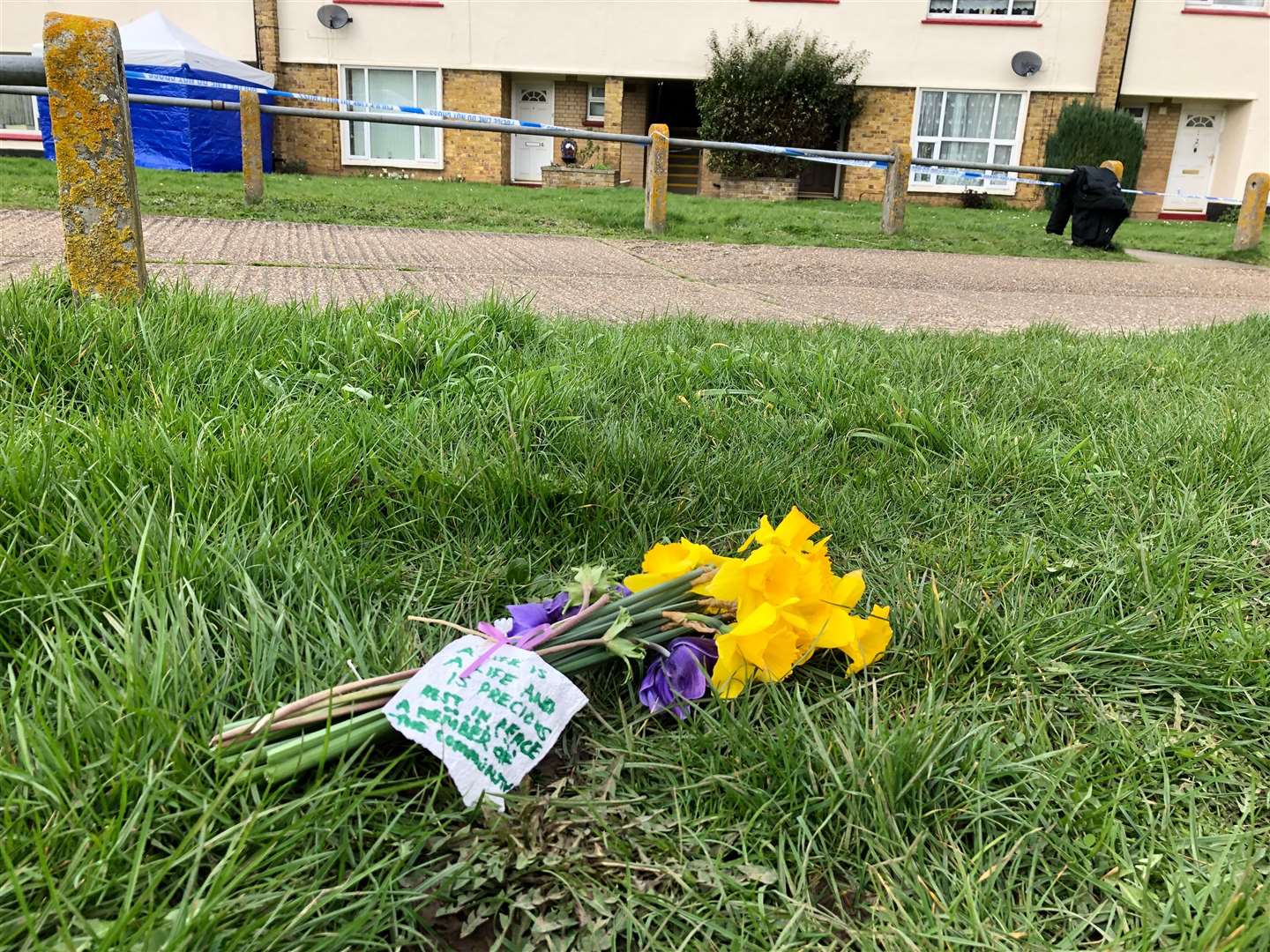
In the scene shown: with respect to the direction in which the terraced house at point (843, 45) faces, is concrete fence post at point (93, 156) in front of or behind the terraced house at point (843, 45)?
in front

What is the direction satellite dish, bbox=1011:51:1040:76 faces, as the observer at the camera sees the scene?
facing the viewer and to the right of the viewer

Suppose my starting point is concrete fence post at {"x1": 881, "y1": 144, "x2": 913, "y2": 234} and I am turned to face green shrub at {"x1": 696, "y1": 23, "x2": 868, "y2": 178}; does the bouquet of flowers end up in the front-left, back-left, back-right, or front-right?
back-left

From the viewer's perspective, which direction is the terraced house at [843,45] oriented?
toward the camera

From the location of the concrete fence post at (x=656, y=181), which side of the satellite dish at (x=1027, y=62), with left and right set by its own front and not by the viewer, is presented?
front

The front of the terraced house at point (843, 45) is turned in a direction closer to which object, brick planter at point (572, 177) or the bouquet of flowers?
the bouquet of flowers

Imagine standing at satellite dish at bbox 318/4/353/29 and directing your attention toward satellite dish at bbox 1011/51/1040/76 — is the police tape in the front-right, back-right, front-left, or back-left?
front-right

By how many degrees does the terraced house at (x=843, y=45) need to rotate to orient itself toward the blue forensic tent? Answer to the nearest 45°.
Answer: approximately 90° to its right

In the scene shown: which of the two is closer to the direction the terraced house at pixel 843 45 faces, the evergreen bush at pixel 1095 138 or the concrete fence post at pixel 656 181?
the concrete fence post

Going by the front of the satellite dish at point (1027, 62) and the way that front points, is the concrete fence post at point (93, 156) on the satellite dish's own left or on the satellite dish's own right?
on the satellite dish's own right

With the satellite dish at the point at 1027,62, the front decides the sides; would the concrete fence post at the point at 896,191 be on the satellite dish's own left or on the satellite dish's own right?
on the satellite dish's own right

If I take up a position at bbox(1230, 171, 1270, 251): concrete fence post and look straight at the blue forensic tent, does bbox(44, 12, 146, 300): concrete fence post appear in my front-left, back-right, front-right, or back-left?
front-left
